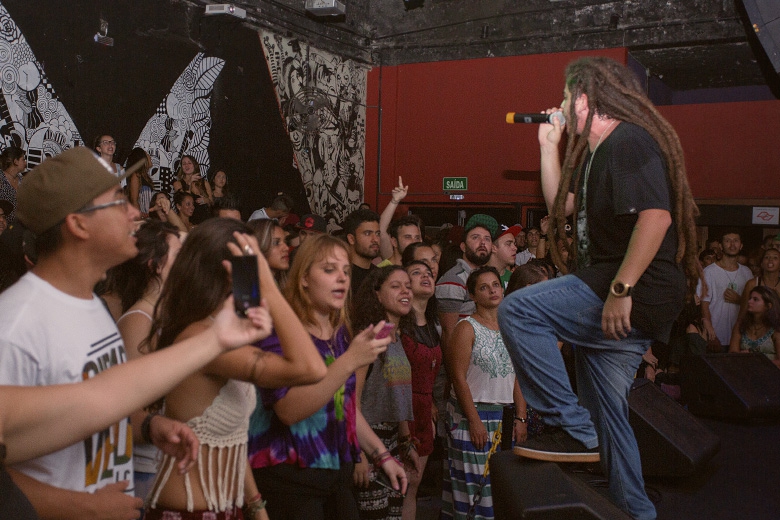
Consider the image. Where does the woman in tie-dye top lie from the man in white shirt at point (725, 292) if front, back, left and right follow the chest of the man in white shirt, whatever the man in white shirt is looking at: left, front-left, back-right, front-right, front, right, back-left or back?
front

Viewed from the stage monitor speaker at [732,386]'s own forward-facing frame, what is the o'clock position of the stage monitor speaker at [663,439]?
the stage monitor speaker at [663,439] is roughly at 2 o'clock from the stage monitor speaker at [732,386].

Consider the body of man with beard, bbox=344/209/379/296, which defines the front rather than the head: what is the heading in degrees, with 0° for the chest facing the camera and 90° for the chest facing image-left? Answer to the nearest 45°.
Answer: approximately 315°

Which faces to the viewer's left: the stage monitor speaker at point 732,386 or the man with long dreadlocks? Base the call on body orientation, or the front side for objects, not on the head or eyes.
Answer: the man with long dreadlocks

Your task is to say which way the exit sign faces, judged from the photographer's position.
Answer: facing the viewer

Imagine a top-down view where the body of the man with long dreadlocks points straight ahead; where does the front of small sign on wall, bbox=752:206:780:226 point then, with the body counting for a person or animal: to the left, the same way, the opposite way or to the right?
to the left

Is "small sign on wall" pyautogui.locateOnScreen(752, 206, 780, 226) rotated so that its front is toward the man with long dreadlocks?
yes

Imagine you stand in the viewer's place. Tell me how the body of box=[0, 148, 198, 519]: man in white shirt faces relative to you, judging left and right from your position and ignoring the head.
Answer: facing to the right of the viewer

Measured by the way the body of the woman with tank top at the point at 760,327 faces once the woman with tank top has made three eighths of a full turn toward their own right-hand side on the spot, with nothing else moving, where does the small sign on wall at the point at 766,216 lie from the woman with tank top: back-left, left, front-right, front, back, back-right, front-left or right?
front

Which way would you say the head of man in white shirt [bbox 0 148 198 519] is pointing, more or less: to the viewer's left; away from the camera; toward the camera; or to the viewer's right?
to the viewer's right

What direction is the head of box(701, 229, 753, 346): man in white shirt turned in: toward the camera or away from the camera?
toward the camera

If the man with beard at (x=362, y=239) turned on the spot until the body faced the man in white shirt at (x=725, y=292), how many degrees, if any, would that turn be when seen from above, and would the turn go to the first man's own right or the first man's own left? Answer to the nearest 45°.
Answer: approximately 90° to the first man's own left

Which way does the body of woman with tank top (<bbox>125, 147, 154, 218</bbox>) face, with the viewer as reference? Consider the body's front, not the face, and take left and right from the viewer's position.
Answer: facing the viewer and to the right of the viewer

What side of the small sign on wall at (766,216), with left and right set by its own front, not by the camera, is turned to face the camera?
front

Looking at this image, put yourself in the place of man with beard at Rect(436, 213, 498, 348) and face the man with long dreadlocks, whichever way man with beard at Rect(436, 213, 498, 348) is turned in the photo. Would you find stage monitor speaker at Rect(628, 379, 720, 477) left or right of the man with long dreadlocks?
left

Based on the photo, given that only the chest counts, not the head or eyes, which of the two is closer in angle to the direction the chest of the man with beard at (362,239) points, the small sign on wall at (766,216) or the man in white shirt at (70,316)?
the man in white shirt

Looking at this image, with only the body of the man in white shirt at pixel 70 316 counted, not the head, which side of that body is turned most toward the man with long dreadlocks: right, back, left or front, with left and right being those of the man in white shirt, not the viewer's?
front

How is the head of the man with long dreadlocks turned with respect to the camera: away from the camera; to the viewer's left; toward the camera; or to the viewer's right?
to the viewer's left

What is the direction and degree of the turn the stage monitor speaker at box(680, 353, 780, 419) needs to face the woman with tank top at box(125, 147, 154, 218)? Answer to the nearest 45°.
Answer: approximately 135° to its right

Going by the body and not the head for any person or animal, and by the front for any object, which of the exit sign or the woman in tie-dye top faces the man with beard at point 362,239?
the exit sign
